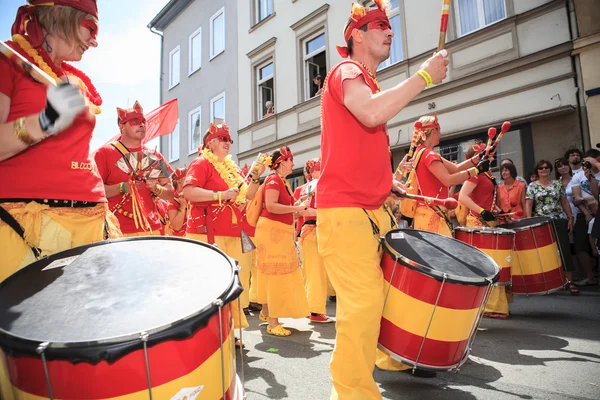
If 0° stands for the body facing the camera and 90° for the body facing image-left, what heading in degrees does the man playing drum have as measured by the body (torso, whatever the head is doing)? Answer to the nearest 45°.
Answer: approximately 270°

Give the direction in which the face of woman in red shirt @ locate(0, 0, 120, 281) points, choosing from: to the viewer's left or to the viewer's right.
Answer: to the viewer's right

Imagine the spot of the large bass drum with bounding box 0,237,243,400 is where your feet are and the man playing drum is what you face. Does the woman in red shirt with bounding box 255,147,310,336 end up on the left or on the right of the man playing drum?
left

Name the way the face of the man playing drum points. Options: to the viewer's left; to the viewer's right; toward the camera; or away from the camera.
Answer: to the viewer's right

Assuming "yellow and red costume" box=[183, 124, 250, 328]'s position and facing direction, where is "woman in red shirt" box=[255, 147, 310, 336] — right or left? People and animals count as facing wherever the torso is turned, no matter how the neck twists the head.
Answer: on its left

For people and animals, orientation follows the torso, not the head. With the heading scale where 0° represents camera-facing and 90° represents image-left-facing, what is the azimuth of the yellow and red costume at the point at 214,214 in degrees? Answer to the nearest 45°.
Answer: approximately 315°

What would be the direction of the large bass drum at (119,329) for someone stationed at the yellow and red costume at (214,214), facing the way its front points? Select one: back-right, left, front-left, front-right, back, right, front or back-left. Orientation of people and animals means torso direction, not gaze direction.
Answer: front-right
